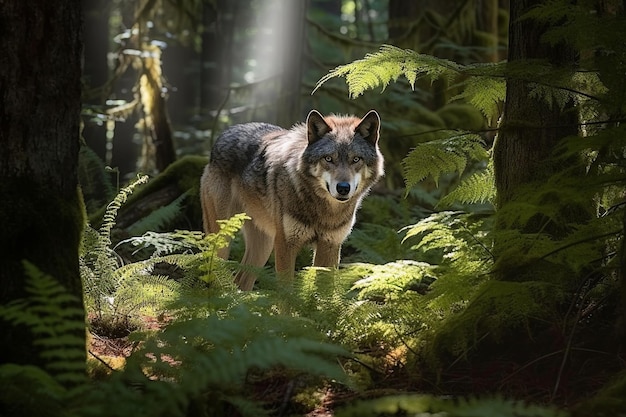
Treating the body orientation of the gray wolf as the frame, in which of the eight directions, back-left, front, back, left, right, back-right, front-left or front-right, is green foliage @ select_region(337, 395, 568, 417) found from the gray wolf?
front-right

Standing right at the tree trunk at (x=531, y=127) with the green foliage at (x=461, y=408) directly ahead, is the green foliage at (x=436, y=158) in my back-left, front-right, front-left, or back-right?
front-right

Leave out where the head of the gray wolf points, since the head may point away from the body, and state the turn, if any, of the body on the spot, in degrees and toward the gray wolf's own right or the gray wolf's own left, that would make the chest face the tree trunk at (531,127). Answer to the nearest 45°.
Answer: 0° — it already faces it

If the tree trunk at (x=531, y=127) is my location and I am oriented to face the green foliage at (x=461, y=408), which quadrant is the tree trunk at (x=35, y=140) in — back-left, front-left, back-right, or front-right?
front-right

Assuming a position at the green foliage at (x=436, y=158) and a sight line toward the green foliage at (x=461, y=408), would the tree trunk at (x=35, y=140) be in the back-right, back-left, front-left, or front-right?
front-right

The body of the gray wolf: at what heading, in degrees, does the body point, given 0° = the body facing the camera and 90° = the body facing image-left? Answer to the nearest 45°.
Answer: approximately 315°

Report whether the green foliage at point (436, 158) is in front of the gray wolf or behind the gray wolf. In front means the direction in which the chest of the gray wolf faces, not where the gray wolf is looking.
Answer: in front
